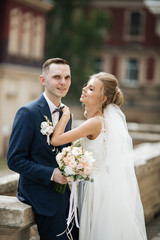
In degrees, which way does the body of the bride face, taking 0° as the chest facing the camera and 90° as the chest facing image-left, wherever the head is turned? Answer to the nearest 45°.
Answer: approximately 90°

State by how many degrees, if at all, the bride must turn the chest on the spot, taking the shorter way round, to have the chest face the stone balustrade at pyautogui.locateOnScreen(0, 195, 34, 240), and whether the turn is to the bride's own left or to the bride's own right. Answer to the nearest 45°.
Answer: approximately 45° to the bride's own left

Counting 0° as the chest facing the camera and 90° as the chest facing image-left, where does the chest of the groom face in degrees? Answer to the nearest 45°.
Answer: approximately 315°

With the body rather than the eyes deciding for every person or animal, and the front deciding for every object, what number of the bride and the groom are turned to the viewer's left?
1
